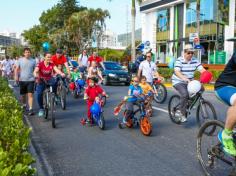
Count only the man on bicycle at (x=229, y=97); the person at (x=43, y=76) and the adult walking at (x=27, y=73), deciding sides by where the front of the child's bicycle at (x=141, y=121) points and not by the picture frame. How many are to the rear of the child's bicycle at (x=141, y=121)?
2

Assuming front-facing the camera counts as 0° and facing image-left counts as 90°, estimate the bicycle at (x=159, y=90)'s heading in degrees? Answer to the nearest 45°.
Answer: approximately 315°

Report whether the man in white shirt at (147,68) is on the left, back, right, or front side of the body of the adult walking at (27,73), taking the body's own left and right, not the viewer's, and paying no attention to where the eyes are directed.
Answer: left

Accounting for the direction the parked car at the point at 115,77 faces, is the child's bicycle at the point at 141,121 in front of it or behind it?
in front

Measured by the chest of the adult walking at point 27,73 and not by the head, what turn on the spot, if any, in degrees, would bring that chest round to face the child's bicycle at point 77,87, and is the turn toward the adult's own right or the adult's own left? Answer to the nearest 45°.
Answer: approximately 135° to the adult's own left

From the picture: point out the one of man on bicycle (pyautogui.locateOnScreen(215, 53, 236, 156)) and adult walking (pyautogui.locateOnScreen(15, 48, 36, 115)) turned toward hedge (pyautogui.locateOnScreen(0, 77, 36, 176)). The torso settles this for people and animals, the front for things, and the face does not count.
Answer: the adult walking

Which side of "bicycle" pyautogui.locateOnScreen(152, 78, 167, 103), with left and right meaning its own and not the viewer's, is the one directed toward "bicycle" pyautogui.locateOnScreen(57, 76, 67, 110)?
right

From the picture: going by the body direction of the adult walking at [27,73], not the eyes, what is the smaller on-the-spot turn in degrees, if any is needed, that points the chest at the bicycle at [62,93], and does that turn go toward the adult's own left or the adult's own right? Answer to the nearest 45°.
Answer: approximately 135° to the adult's own left
